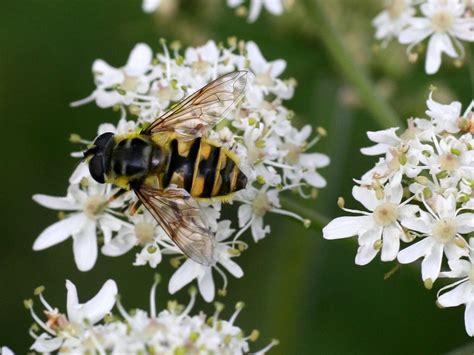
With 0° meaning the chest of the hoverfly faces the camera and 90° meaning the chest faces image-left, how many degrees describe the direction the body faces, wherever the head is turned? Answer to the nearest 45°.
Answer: approximately 90°

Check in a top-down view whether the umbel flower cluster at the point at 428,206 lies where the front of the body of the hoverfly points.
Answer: no

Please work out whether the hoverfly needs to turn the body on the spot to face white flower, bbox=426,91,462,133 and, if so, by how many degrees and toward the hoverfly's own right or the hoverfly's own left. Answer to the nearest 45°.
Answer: approximately 180°

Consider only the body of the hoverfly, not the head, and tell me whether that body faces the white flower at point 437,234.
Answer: no

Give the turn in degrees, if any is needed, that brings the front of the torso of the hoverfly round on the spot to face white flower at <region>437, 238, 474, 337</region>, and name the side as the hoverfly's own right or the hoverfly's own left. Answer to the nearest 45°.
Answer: approximately 180°

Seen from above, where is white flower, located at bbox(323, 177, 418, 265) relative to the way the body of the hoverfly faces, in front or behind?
behind

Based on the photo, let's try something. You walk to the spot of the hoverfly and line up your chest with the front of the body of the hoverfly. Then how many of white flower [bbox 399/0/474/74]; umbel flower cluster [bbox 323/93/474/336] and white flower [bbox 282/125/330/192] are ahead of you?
0
